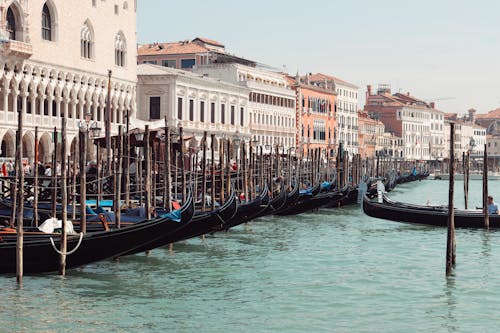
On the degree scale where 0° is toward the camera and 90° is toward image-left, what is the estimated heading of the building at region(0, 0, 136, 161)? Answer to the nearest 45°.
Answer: approximately 315°

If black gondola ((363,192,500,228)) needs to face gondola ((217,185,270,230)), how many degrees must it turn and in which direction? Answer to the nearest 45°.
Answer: approximately 45° to its left

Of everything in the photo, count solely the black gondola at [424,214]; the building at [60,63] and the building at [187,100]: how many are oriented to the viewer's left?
1

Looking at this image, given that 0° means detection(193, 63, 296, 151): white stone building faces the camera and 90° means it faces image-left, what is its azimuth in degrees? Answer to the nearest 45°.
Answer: approximately 315°

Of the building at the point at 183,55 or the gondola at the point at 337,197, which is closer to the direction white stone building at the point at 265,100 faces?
the gondola

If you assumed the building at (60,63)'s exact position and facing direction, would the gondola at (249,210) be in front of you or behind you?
in front

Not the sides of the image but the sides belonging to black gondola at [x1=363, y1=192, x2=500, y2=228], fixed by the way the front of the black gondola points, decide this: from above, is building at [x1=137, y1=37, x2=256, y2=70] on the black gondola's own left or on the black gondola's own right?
on the black gondola's own right

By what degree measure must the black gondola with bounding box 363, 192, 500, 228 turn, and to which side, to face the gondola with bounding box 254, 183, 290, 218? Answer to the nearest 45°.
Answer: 0° — it already faces it

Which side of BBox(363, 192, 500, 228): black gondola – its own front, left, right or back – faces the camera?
left
